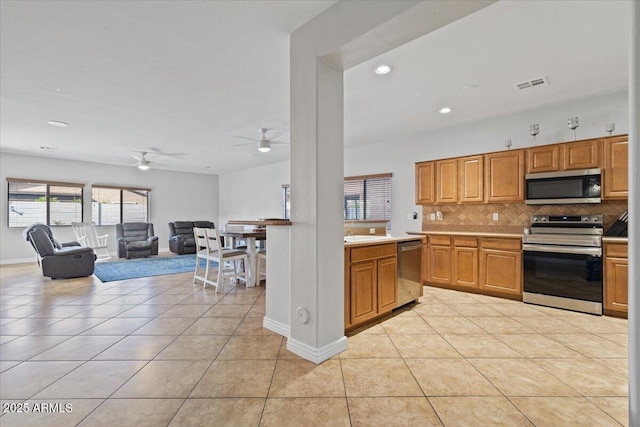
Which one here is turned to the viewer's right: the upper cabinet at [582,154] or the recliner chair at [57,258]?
the recliner chair

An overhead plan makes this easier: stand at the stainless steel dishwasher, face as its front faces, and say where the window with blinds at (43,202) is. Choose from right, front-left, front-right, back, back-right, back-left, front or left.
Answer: back-right

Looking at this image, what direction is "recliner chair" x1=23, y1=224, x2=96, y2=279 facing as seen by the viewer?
to the viewer's right

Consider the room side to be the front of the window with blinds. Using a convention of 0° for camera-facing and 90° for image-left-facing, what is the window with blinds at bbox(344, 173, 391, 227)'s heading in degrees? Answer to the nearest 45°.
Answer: approximately 45°

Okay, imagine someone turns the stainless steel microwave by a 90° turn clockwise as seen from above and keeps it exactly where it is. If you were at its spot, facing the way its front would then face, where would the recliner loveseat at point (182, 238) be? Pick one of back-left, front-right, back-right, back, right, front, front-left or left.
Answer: front

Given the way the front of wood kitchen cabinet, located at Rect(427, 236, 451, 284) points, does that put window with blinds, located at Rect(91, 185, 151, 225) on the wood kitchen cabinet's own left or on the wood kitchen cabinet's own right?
on the wood kitchen cabinet's own right

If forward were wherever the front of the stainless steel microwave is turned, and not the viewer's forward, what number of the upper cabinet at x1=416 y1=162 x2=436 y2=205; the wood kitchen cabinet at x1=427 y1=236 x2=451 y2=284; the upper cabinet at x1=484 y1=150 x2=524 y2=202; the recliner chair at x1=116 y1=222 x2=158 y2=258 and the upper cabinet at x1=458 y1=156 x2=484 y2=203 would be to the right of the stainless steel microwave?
5
